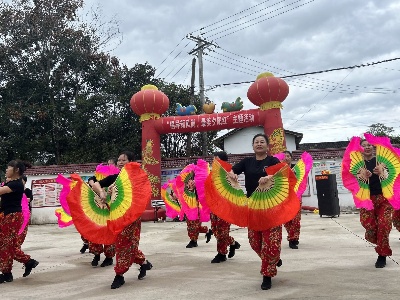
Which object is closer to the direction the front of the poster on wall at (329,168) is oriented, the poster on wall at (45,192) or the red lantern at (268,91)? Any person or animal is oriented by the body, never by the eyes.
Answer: the red lantern

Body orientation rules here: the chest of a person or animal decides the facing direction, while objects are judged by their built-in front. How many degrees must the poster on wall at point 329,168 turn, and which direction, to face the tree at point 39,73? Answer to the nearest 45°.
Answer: approximately 90° to its right

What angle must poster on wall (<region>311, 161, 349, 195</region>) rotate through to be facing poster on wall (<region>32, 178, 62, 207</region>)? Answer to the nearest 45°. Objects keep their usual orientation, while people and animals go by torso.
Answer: approximately 90° to its right

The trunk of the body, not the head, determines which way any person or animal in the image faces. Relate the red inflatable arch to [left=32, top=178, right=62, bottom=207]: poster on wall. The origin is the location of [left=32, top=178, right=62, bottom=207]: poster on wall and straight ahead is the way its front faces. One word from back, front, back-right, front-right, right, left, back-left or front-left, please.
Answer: front-left

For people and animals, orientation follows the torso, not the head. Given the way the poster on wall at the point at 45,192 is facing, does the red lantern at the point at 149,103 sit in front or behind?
in front

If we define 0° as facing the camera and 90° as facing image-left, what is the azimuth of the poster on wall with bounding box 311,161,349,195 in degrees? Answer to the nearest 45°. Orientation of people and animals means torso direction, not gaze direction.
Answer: approximately 0°

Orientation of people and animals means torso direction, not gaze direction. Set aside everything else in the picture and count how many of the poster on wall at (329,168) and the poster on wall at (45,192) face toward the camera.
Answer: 2

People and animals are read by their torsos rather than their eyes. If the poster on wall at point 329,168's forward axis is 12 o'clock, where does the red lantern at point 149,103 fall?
The red lantern is roughly at 2 o'clock from the poster on wall.

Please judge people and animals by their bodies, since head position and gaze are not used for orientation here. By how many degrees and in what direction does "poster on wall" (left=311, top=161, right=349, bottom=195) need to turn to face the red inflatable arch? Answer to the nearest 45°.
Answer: approximately 45° to its right

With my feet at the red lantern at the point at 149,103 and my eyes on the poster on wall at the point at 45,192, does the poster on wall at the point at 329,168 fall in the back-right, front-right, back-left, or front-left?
back-right

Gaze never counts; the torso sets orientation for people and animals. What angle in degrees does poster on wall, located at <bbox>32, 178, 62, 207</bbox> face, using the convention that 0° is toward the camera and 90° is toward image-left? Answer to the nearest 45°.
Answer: approximately 0°

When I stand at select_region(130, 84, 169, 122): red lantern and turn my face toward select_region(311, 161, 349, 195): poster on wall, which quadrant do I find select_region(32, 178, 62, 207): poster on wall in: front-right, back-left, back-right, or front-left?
back-left

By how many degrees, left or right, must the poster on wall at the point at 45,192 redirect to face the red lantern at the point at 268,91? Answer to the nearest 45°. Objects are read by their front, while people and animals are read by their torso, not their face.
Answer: approximately 45° to its left
